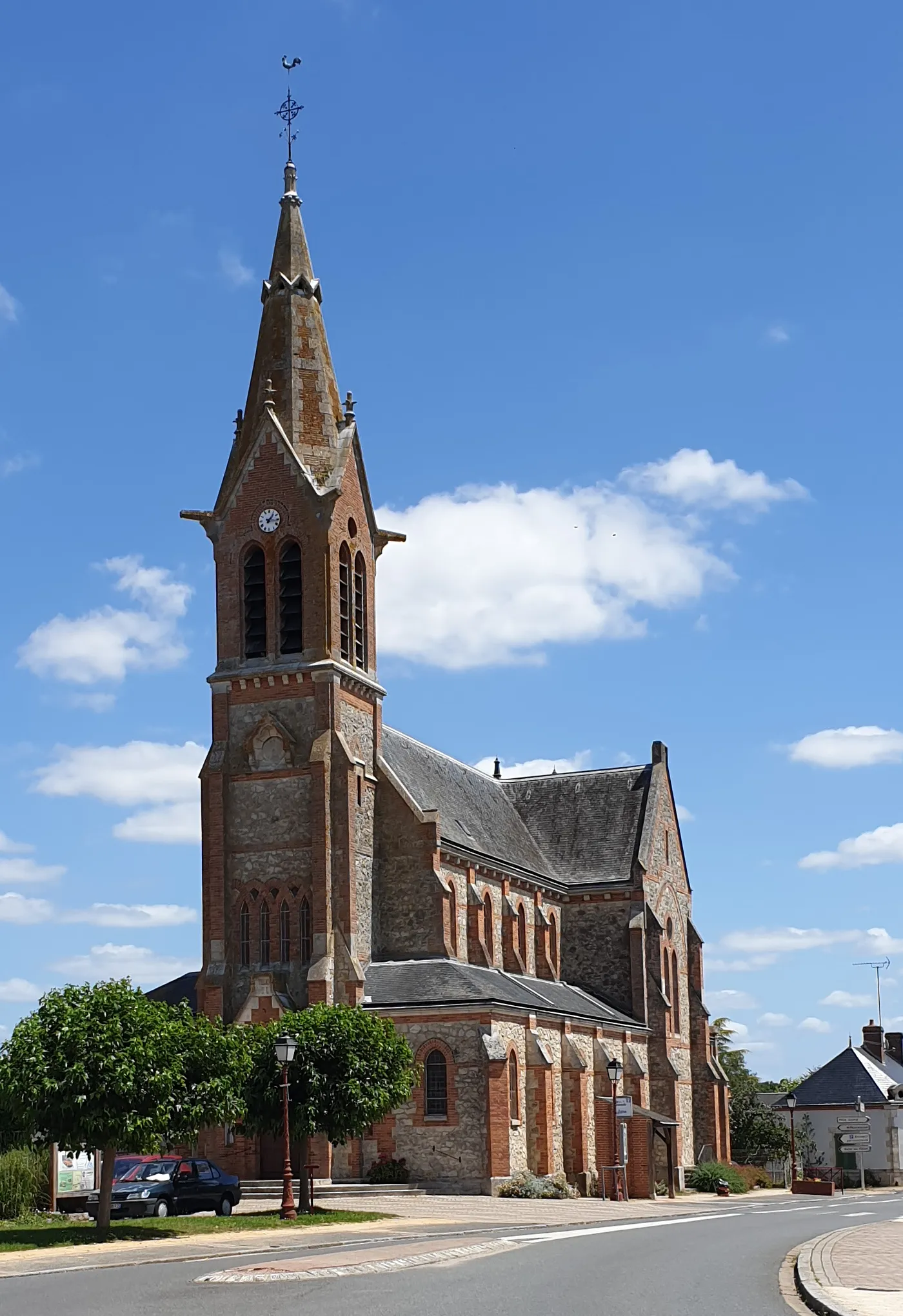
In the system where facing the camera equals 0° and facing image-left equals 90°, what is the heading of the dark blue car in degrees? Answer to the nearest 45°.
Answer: approximately 45°

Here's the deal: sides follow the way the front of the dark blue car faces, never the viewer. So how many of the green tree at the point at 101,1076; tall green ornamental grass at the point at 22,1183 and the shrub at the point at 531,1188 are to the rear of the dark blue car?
1

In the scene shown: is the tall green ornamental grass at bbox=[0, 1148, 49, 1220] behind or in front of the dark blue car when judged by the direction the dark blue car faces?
in front

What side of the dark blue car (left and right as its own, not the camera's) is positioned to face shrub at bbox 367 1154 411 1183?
back

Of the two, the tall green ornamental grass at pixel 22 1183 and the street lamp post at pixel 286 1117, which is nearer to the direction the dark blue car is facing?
the tall green ornamental grass

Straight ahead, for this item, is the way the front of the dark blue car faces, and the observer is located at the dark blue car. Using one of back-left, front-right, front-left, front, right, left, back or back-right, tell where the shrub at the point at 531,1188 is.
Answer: back

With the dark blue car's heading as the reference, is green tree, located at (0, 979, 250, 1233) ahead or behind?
ahead
